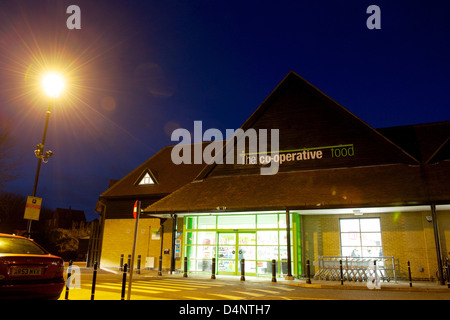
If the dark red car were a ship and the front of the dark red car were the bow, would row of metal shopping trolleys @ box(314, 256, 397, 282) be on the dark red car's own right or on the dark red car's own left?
on the dark red car's own right

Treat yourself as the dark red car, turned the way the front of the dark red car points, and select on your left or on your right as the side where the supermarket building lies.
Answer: on your right

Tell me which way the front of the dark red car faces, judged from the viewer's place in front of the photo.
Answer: facing away from the viewer and to the left of the viewer
